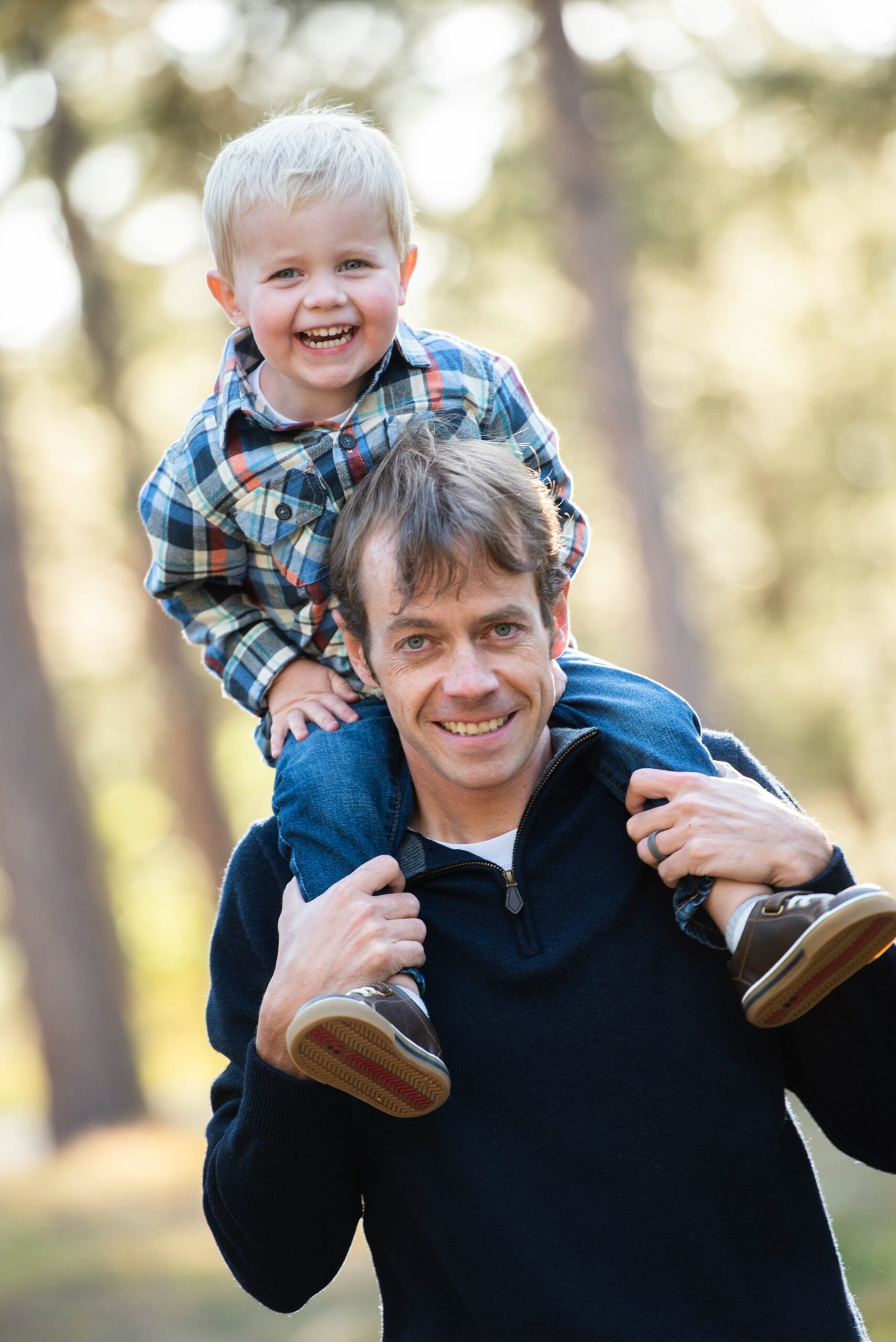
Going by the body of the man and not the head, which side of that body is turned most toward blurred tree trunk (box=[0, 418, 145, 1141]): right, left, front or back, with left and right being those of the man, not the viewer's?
back

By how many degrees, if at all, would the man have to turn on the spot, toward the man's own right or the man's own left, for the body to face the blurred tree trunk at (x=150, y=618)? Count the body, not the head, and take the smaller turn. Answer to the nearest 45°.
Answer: approximately 180°

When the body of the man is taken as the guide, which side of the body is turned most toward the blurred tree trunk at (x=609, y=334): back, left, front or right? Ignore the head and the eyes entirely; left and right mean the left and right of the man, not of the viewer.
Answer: back

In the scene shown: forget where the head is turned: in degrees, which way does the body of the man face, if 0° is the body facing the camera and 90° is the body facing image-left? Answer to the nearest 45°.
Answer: approximately 0°

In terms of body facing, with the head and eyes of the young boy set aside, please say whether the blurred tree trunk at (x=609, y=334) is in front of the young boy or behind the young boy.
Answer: behind

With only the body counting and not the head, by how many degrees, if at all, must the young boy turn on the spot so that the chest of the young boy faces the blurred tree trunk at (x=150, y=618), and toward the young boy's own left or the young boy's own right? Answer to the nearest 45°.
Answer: approximately 180°
